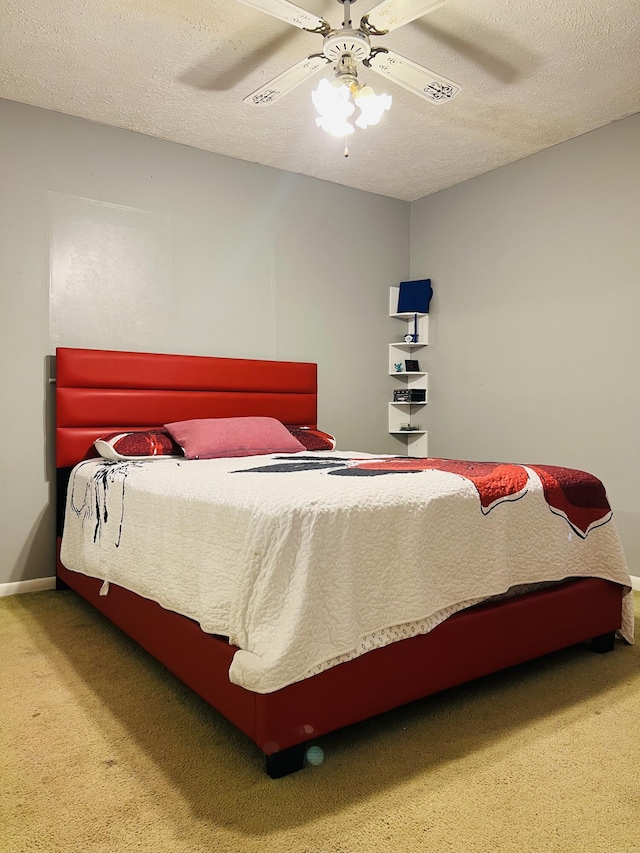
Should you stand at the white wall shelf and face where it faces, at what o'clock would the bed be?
The bed is roughly at 12 o'clock from the white wall shelf.

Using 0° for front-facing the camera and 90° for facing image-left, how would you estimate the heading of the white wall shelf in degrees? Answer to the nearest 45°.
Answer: approximately 0°

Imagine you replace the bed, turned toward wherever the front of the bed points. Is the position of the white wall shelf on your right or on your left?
on your left

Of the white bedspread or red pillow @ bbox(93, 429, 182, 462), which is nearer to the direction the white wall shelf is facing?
the white bedspread

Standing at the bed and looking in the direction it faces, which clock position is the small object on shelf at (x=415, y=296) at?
The small object on shelf is roughly at 8 o'clock from the bed.

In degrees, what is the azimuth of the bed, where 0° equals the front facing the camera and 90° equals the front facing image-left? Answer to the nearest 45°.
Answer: approximately 315°
